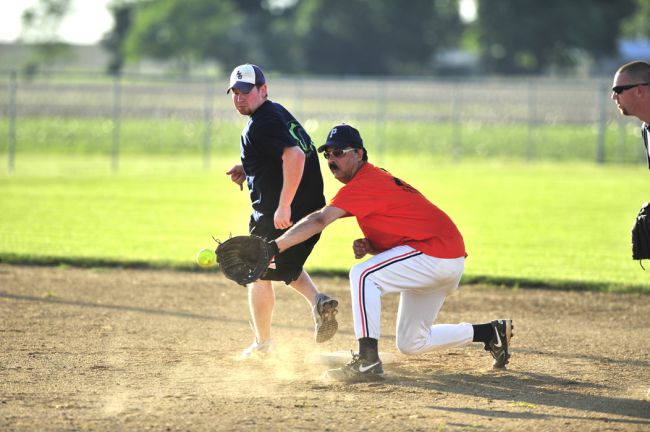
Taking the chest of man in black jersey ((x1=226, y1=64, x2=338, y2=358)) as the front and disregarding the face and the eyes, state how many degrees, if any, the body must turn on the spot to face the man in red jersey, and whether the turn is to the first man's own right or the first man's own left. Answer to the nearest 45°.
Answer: approximately 135° to the first man's own left

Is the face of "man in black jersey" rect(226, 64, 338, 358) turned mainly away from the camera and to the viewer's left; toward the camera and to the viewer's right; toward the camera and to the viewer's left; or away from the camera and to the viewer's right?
toward the camera and to the viewer's left

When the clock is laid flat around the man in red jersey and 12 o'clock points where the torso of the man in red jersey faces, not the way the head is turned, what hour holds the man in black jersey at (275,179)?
The man in black jersey is roughly at 1 o'clock from the man in red jersey.

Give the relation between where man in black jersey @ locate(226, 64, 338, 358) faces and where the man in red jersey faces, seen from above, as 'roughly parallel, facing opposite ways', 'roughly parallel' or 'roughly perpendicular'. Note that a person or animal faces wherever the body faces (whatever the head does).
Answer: roughly parallel

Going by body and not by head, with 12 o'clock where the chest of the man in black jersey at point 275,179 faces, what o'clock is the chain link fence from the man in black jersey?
The chain link fence is roughly at 3 o'clock from the man in black jersey.

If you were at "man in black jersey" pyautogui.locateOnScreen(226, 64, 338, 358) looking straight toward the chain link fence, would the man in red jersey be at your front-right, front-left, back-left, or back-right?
back-right

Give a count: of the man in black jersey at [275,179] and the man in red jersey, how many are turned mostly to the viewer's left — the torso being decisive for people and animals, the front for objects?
2

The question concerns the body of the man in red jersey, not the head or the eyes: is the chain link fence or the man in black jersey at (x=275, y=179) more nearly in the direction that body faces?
the man in black jersey

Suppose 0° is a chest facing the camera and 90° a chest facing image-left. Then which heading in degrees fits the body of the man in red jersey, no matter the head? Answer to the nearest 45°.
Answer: approximately 90°

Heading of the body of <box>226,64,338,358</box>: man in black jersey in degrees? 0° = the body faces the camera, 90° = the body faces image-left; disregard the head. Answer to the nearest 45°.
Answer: approximately 90°

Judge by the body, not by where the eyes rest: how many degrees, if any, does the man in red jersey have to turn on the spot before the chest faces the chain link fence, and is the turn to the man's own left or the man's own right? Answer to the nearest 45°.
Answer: approximately 90° to the man's own right
